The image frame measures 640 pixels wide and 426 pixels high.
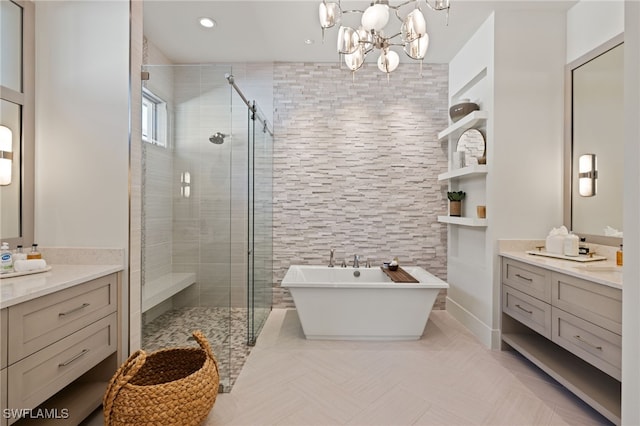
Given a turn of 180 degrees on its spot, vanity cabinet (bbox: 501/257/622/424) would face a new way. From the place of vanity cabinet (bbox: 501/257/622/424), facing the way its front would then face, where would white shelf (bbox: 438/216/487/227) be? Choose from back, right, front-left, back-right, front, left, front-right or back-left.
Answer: left

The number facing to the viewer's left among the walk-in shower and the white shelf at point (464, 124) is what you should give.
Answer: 1

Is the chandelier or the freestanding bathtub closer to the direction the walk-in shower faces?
the chandelier

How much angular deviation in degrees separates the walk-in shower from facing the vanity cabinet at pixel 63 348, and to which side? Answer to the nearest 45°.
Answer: approximately 90° to its right

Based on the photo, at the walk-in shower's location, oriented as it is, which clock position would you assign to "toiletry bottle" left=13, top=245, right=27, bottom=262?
The toiletry bottle is roughly at 4 o'clock from the walk-in shower.

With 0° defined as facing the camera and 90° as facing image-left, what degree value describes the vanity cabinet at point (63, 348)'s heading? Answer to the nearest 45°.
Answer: approximately 315°

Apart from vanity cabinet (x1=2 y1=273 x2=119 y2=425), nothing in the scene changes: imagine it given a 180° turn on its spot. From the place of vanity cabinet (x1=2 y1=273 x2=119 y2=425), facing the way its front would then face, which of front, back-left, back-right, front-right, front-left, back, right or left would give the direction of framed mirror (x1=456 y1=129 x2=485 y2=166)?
back-right

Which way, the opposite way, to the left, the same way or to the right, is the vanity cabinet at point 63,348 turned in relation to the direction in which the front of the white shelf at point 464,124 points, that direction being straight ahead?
the opposite way
